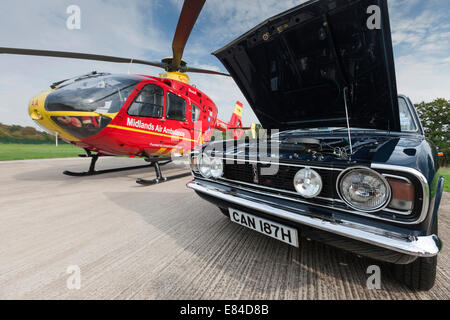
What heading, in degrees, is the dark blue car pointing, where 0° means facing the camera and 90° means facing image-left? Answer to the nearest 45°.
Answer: approximately 45°

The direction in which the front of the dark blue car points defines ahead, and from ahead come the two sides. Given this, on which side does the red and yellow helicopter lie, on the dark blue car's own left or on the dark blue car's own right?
on the dark blue car's own right

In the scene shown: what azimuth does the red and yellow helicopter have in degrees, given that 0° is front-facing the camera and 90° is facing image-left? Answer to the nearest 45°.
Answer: approximately 45°

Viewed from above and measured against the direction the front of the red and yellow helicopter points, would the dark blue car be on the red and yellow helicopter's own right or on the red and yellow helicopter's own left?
on the red and yellow helicopter's own left
